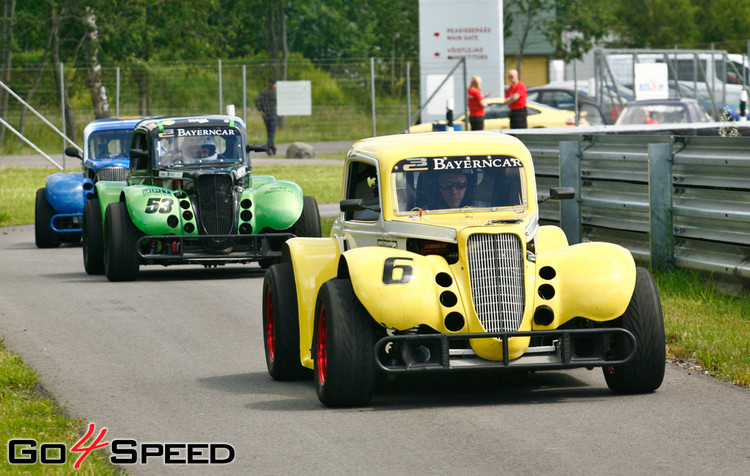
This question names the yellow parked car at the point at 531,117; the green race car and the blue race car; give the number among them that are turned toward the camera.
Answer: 2

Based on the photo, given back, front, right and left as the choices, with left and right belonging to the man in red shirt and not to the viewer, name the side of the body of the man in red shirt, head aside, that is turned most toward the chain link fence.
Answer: right

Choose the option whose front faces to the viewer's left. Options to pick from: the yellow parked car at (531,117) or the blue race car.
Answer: the yellow parked car

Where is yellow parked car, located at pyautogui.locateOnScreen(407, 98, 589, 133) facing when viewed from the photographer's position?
facing to the left of the viewer

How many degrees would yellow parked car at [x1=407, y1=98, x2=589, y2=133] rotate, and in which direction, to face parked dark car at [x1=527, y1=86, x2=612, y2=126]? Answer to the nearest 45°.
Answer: approximately 90° to its right

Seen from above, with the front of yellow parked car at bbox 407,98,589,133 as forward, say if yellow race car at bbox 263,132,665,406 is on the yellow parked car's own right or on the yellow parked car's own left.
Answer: on the yellow parked car's own left

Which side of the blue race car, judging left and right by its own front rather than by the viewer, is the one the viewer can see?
front

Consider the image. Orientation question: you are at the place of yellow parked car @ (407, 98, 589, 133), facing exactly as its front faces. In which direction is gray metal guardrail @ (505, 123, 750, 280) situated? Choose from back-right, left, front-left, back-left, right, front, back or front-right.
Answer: left

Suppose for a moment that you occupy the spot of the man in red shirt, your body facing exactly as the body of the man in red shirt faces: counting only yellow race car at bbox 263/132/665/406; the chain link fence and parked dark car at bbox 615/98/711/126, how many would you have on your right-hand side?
1

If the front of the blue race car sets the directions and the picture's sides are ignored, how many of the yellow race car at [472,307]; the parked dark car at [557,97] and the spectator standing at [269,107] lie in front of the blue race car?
1

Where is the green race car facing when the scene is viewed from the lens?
facing the viewer

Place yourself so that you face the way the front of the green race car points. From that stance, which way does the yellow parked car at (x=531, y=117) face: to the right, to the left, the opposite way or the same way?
to the right

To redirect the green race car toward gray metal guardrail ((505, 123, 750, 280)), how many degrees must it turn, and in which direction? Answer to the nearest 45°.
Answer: approximately 45° to its left

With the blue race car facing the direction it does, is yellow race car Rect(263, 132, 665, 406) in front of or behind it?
in front

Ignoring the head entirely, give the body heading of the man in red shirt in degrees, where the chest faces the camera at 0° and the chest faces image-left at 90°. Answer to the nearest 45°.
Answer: approximately 45°

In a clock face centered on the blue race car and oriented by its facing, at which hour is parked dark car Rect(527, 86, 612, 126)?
The parked dark car is roughly at 7 o'clock from the blue race car.
